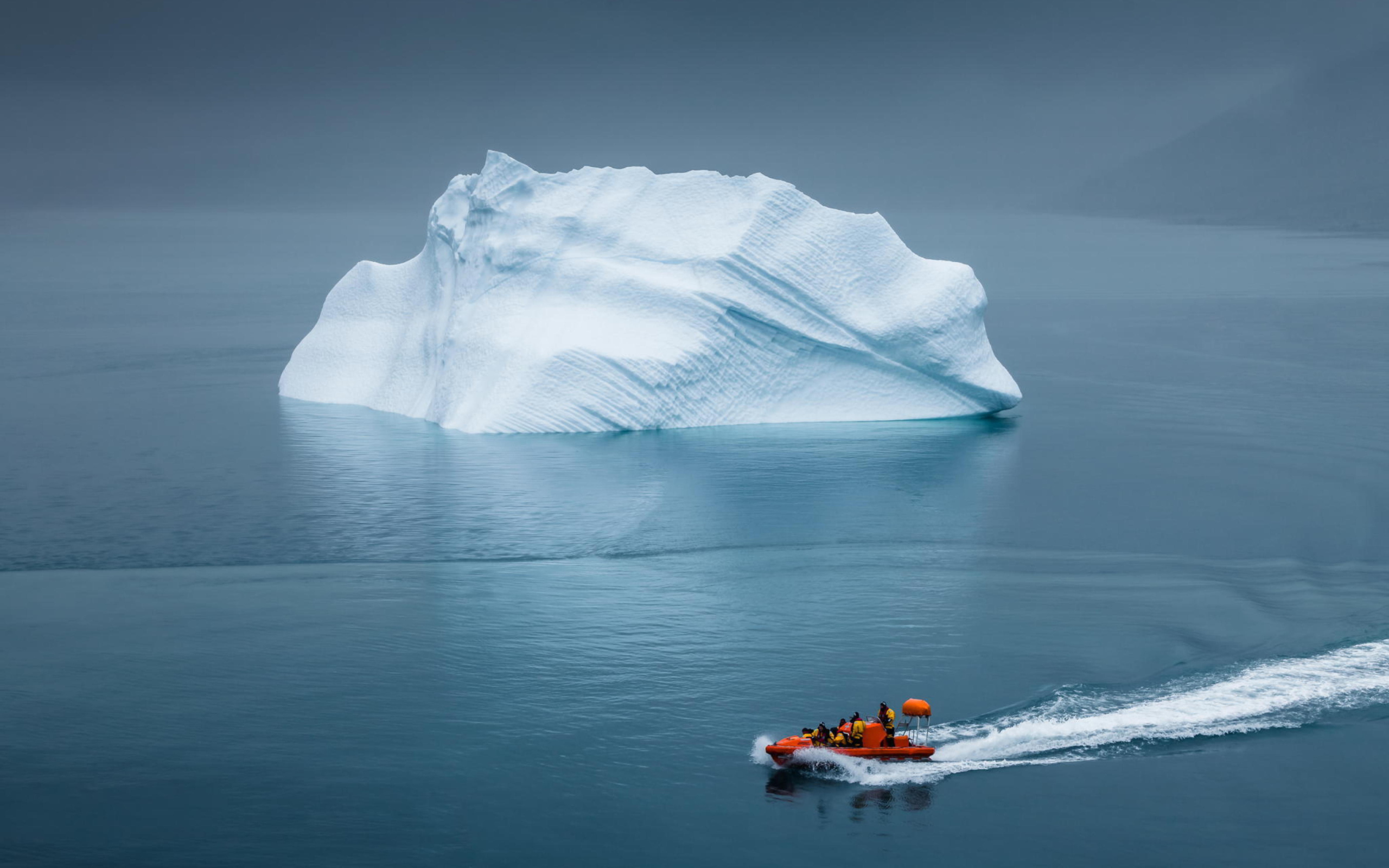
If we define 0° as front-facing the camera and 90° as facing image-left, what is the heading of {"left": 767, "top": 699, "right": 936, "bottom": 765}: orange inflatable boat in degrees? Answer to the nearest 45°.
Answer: approximately 90°
